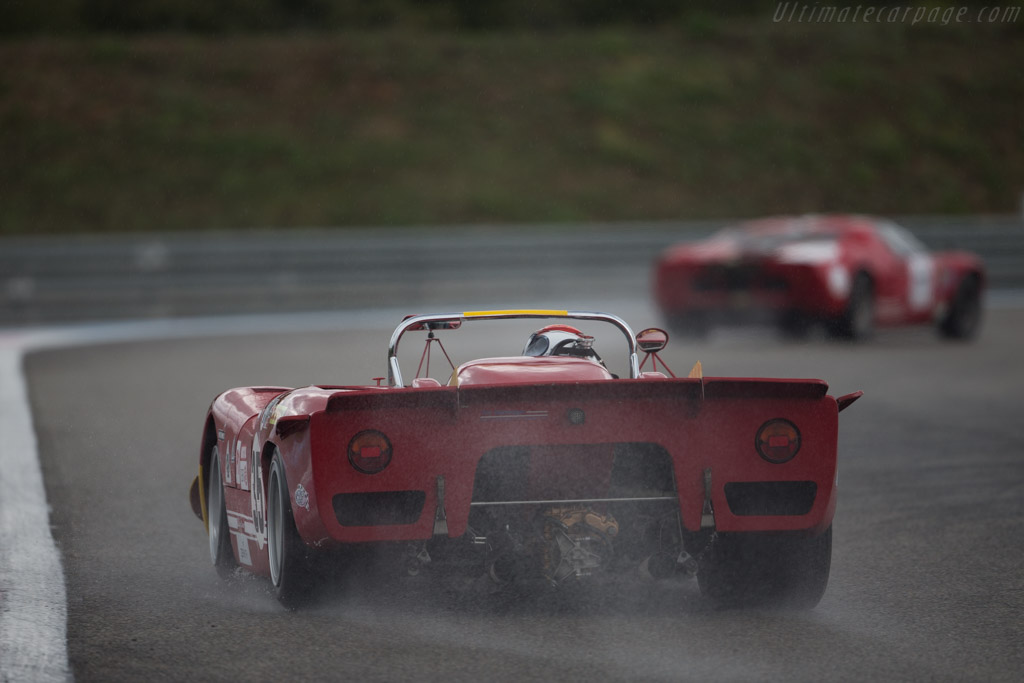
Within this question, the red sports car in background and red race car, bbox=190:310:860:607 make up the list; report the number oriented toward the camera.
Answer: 0

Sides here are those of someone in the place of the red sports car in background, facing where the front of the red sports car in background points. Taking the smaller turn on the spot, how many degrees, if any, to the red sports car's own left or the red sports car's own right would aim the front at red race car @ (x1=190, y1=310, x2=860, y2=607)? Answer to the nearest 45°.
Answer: approximately 135° to the red sports car's own right

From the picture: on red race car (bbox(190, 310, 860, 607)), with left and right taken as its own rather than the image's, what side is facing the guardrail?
front

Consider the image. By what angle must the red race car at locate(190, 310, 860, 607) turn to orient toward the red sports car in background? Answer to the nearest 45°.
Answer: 0° — it already faces it

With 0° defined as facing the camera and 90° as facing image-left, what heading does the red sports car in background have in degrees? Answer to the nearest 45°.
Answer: approximately 225°

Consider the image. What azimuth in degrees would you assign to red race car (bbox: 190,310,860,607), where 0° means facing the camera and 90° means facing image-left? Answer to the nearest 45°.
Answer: approximately 180°
